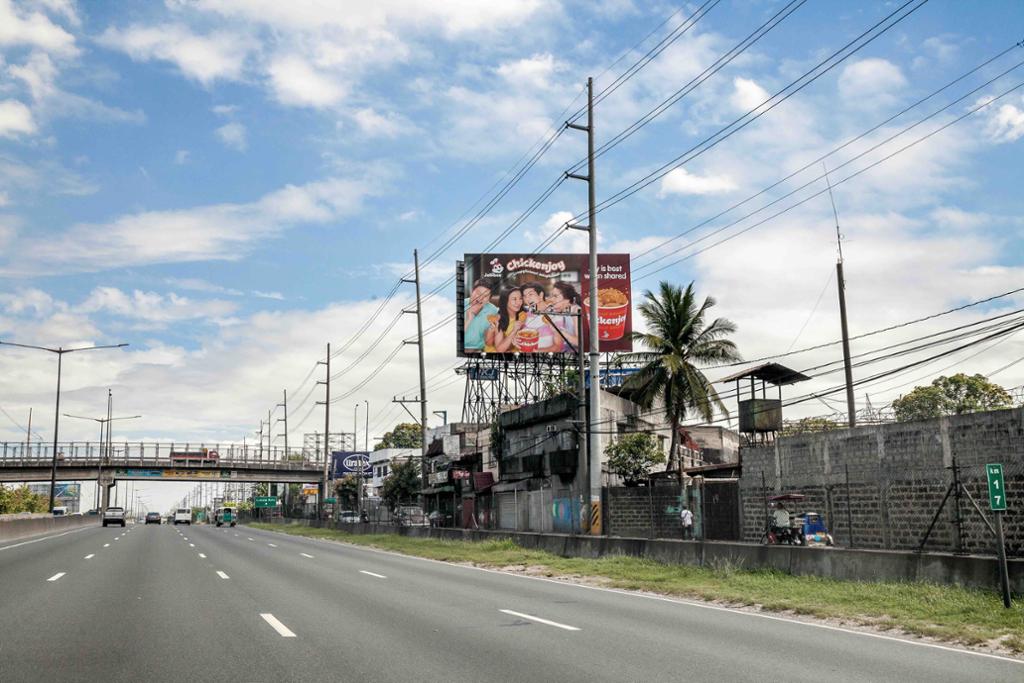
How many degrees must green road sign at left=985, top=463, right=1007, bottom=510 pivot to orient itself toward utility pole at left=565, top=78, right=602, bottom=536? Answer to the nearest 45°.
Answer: approximately 135° to its right

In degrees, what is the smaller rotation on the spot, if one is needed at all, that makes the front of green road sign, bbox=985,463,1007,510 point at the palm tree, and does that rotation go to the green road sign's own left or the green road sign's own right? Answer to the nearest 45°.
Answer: approximately 135° to the green road sign's own right

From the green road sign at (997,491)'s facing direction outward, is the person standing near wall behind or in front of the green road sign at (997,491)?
behind

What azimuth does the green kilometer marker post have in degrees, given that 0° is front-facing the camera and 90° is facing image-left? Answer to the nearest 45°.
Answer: approximately 0°

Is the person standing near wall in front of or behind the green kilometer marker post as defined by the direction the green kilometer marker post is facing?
behind

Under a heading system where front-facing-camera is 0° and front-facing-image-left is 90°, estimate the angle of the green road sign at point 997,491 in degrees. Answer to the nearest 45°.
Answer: approximately 0°
